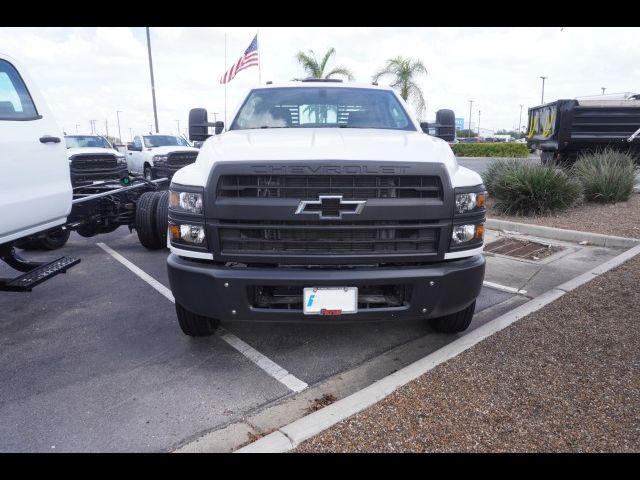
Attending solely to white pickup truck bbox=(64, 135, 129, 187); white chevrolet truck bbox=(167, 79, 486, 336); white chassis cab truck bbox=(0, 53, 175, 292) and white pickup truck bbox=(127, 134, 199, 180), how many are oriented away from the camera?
0

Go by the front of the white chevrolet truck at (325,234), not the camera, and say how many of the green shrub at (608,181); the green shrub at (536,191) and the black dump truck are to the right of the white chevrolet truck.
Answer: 0

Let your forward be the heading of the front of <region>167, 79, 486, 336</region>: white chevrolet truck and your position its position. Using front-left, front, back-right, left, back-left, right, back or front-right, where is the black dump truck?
back-left

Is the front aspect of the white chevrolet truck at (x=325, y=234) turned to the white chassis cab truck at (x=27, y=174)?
no

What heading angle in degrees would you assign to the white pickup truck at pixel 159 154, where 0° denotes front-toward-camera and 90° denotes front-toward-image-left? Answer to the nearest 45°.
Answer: approximately 315°

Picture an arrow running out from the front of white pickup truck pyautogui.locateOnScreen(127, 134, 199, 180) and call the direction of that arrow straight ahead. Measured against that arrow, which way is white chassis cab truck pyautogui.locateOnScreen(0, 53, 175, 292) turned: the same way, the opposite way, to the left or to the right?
to the right

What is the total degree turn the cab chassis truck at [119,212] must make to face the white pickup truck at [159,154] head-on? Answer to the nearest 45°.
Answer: approximately 135° to its right

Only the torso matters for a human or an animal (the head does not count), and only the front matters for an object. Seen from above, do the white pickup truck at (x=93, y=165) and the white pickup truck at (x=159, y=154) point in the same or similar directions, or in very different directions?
same or similar directions

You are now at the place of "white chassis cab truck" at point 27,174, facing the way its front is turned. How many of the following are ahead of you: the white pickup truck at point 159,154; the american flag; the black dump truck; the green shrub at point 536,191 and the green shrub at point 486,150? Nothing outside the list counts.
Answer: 0

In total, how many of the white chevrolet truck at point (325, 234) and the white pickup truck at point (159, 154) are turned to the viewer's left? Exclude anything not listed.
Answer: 0

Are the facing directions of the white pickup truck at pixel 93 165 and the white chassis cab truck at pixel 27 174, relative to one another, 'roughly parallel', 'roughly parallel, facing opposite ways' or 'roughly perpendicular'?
roughly perpendicular

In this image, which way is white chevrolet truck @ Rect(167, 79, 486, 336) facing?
toward the camera

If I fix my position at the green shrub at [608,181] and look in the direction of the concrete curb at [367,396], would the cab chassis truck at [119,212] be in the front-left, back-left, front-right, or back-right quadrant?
front-right

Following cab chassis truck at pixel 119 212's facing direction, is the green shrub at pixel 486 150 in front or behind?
behind

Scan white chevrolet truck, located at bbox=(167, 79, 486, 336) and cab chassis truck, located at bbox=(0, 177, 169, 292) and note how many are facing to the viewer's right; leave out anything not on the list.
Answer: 0

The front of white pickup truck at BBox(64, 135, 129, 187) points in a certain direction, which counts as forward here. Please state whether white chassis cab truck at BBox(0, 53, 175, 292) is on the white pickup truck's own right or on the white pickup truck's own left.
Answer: on the white pickup truck's own right

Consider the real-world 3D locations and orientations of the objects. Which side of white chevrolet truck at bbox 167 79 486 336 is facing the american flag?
back

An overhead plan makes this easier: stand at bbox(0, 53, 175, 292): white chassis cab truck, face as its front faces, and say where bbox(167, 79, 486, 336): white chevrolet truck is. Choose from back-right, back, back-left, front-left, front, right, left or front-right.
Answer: left

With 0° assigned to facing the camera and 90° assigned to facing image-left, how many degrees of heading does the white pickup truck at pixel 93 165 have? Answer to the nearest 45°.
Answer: approximately 315°

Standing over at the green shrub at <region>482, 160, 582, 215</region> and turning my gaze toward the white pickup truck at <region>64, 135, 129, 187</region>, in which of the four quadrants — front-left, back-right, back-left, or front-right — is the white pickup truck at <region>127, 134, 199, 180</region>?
front-right

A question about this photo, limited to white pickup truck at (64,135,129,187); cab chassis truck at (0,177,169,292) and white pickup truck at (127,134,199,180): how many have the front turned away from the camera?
0

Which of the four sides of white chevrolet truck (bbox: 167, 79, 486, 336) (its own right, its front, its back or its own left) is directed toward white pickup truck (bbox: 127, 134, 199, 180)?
back
